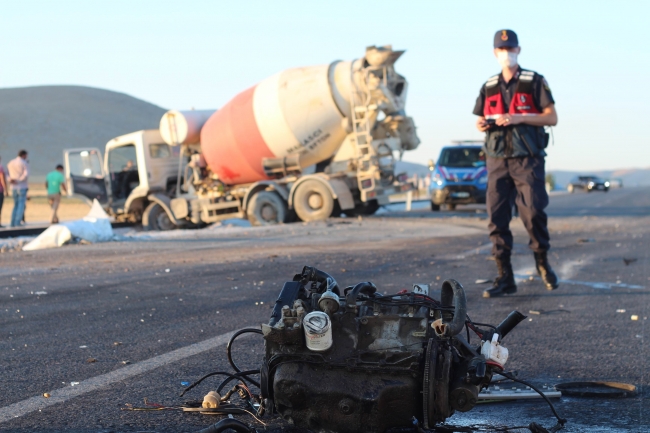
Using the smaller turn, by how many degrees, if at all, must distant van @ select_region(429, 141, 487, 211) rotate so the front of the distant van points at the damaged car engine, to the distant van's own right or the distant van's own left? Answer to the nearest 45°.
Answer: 0° — it already faces it

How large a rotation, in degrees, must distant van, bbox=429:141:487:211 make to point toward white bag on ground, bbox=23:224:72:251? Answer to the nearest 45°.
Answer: approximately 45° to its right

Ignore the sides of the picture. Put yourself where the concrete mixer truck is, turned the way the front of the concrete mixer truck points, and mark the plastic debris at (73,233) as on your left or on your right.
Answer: on your left

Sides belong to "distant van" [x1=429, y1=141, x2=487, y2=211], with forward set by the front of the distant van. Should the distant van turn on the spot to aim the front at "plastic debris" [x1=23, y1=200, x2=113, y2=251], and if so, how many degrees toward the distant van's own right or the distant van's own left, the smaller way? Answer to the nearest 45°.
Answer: approximately 45° to the distant van's own right

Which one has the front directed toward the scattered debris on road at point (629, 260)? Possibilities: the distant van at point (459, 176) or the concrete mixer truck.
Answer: the distant van

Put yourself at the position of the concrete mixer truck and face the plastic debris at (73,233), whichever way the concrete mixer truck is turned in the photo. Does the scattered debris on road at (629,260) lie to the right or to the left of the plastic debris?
left

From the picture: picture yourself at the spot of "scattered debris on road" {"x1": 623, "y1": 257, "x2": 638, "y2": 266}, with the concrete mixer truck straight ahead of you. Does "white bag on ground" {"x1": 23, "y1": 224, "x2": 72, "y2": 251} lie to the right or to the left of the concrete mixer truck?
left

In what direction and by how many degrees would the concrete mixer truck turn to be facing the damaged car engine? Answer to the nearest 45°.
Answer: approximately 135° to its left

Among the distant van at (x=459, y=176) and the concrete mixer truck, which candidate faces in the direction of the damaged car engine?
the distant van

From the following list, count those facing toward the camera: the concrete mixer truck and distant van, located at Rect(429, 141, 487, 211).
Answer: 1

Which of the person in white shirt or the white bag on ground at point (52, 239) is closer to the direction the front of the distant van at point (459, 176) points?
the white bag on ground

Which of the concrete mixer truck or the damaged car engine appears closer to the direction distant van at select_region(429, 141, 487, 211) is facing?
the damaged car engine

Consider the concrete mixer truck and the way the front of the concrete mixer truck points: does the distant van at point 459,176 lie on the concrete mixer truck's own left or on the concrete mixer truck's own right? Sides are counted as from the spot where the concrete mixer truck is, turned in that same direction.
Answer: on the concrete mixer truck's own right

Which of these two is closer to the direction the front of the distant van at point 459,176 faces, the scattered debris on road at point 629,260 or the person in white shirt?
the scattered debris on road

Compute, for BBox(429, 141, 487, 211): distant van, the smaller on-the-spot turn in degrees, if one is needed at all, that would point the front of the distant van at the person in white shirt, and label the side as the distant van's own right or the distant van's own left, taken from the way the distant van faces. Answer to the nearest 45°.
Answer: approximately 90° to the distant van's own right

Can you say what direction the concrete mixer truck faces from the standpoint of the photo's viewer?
facing away from the viewer and to the left of the viewer

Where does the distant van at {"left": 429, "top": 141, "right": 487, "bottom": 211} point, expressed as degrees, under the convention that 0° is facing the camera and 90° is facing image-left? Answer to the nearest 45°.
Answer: approximately 0°
